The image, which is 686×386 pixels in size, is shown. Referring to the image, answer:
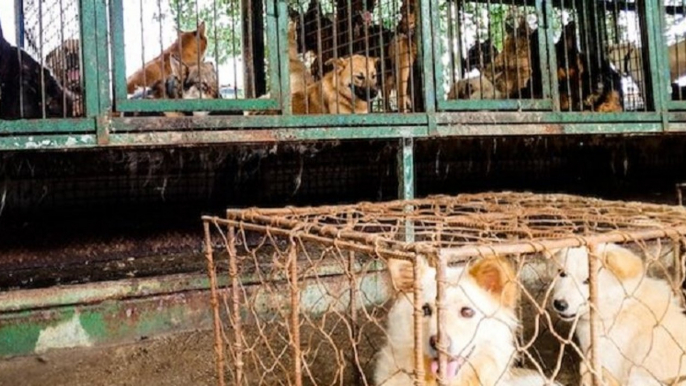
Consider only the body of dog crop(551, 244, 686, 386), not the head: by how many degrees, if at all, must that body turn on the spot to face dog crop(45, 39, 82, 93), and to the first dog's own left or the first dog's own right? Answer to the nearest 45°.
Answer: approximately 45° to the first dog's own right

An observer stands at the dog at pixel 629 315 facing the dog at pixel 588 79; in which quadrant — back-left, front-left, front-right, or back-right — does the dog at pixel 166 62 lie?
front-left

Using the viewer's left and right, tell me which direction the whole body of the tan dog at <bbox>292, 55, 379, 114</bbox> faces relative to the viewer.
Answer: facing the viewer and to the right of the viewer

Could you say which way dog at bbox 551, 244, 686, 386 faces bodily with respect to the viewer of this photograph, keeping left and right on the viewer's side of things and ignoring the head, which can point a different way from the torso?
facing the viewer and to the left of the viewer

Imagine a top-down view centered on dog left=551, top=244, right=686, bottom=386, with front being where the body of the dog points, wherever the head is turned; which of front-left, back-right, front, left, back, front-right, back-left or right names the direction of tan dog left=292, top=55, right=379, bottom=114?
right

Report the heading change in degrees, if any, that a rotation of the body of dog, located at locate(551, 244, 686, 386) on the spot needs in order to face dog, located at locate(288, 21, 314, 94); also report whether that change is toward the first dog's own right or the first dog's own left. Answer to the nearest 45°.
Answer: approximately 90° to the first dog's own right

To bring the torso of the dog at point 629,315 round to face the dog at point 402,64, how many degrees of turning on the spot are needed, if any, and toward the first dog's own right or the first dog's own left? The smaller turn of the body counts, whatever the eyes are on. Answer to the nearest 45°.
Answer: approximately 90° to the first dog's own right

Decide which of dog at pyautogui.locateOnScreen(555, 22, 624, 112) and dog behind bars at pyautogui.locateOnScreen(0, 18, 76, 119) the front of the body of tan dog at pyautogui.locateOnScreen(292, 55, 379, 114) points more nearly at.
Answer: the dog

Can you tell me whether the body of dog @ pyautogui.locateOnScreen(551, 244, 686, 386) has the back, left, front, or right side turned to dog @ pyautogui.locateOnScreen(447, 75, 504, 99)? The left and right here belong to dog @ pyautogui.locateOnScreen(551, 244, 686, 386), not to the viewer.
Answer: right
